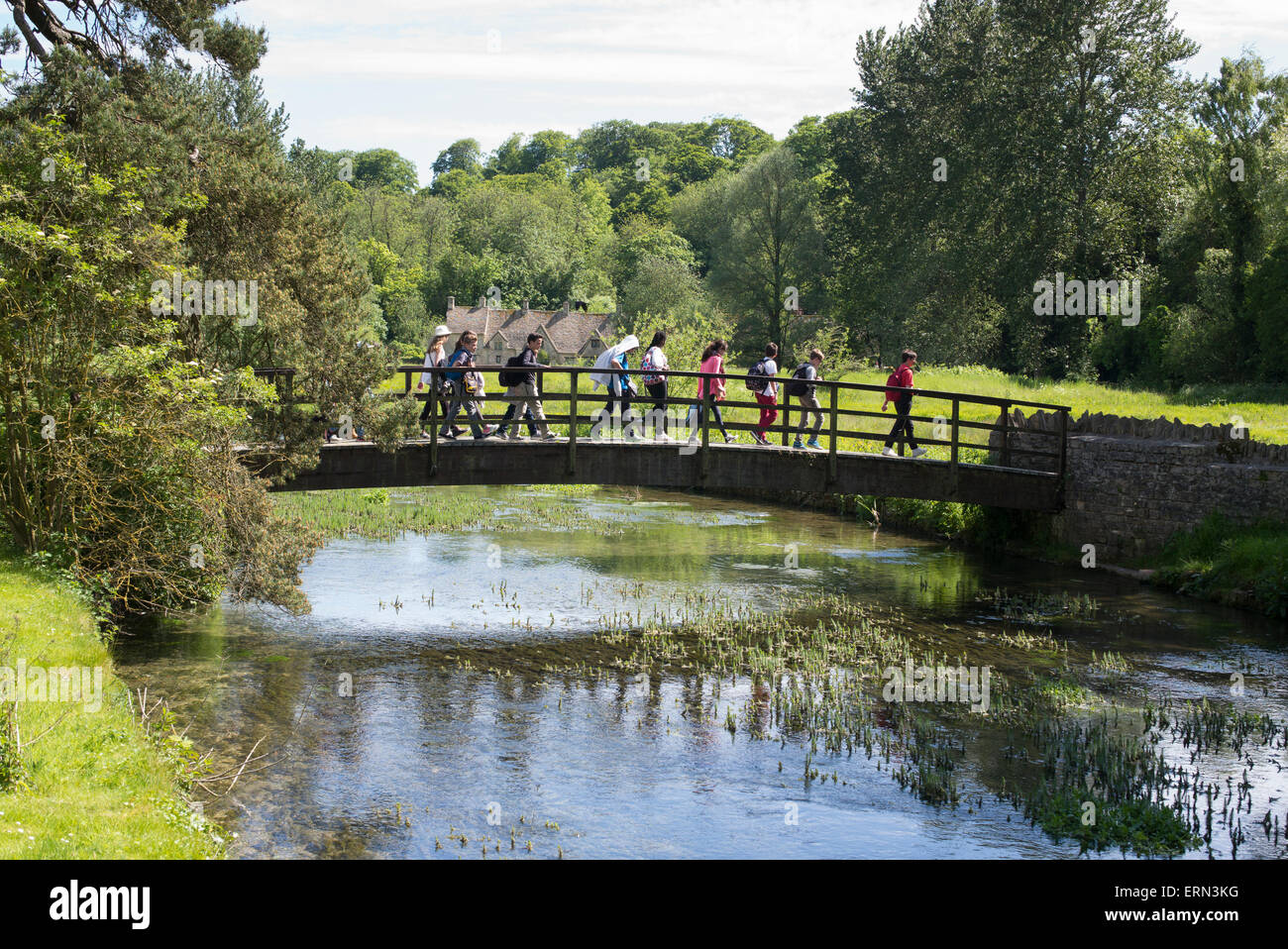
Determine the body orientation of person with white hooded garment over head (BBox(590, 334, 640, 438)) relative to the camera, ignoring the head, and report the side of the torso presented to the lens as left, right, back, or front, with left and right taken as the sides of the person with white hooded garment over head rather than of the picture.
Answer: right

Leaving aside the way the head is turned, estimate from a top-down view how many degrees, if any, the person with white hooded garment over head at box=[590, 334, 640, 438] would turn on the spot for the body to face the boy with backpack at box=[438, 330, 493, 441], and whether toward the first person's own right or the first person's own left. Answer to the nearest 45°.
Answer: approximately 180°

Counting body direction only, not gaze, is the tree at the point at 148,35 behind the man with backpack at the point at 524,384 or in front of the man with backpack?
behind

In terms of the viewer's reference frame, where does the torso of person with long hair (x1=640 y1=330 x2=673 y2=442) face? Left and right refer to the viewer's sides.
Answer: facing to the right of the viewer

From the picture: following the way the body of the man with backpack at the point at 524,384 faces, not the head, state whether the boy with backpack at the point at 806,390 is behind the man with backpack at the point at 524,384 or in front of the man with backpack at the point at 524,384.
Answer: in front

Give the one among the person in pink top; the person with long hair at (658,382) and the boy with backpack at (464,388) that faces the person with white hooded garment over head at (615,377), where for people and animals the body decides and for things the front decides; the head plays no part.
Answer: the boy with backpack

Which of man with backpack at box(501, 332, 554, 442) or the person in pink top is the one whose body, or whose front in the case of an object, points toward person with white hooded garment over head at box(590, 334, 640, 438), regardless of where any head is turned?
the man with backpack

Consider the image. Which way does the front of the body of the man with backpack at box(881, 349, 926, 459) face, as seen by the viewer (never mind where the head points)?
to the viewer's right

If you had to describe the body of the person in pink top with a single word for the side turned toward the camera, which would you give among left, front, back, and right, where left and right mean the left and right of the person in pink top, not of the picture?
right

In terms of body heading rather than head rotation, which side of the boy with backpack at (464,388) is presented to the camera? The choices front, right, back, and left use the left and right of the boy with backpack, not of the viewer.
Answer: right

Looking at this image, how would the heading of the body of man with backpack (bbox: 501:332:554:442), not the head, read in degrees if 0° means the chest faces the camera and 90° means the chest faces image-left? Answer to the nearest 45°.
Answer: approximately 270°

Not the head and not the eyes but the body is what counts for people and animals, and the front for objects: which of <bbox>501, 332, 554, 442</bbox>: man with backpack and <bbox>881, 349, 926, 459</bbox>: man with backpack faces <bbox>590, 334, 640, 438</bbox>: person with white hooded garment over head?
<bbox>501, 332, 554, 442</bbox>: man with backpack

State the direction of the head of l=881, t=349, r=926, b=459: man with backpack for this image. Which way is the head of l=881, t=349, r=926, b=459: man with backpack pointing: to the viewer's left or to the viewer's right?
to the viewer's right

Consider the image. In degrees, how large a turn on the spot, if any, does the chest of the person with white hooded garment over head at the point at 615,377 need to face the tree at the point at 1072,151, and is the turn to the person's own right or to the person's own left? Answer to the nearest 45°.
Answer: approximately 45° to the person's own left
